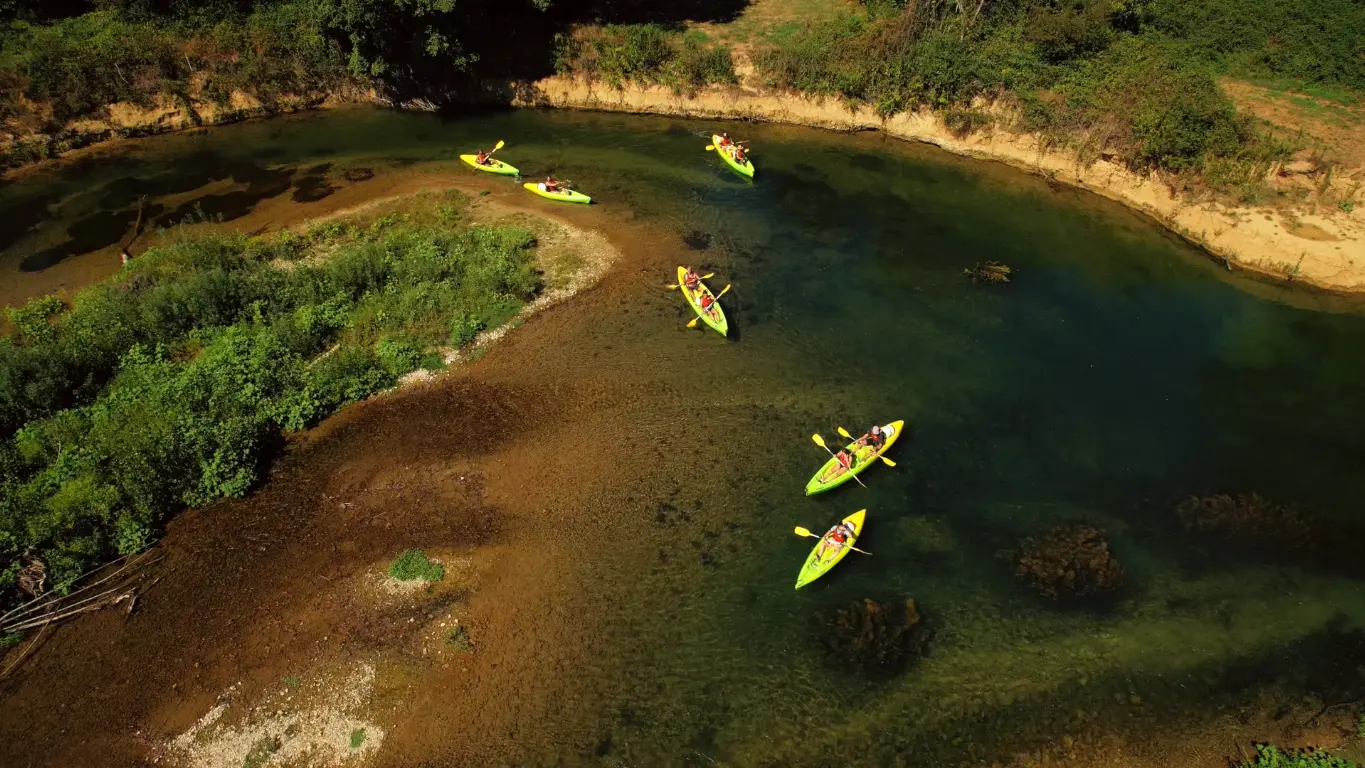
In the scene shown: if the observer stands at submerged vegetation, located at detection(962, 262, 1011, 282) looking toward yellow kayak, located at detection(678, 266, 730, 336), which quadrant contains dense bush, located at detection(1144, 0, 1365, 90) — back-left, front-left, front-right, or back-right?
back-right

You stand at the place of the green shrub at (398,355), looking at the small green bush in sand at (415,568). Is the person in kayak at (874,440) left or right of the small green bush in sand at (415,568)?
left

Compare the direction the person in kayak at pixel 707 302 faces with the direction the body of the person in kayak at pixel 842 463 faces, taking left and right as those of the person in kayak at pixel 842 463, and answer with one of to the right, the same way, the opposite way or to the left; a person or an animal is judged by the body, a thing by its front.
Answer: to the left

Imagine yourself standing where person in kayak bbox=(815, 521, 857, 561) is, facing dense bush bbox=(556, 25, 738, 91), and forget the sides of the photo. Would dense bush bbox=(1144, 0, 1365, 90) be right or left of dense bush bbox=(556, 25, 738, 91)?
right

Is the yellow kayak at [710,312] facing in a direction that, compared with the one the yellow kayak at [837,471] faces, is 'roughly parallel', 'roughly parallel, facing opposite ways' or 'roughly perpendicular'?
roughly perpendicular
